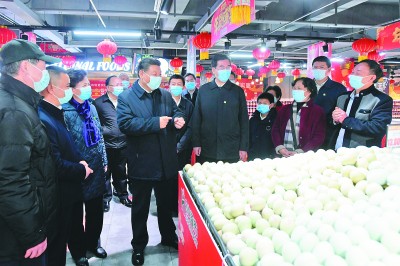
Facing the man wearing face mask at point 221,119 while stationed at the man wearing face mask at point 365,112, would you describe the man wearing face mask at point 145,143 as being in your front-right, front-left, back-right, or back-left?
front-left

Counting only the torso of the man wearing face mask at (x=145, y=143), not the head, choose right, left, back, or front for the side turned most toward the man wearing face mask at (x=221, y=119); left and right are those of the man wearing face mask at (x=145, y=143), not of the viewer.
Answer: left

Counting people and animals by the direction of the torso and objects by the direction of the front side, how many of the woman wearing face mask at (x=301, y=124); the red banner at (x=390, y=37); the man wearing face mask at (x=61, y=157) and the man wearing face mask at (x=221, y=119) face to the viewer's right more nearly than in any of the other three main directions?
1

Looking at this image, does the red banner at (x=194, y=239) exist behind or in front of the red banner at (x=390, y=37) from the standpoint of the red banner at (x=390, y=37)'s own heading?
in front

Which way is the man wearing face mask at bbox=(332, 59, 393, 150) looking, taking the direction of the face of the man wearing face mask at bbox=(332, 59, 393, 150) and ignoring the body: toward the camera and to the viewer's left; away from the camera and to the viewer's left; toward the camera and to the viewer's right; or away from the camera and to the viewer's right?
toward the camera and to the viewer's left

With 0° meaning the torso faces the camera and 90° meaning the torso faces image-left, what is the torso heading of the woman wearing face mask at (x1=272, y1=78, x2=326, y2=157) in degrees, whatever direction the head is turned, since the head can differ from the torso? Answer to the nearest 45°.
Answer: approximately 45°

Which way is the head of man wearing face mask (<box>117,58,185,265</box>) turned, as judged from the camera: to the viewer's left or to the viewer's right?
to the viewer's right

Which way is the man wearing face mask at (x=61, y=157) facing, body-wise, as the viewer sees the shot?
to the viewer's right

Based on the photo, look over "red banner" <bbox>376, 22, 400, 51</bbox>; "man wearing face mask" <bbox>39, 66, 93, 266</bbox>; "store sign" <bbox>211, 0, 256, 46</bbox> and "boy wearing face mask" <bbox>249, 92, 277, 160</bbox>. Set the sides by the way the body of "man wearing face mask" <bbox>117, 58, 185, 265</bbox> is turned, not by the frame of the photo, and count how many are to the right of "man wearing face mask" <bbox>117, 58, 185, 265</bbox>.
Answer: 1

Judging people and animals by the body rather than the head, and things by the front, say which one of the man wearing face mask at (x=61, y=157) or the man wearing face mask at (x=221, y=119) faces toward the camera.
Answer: the man wearing face mask at (x=221, y=119)

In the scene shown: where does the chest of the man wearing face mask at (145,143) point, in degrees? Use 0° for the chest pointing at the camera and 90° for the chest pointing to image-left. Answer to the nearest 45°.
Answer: approximately 315°

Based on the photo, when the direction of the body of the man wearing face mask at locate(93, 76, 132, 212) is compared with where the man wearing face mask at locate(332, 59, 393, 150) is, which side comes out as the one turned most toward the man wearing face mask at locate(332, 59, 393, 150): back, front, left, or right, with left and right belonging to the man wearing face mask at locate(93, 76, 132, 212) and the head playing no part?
front

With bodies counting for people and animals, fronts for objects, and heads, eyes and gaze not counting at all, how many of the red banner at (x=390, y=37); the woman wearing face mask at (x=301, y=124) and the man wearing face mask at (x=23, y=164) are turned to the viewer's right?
1

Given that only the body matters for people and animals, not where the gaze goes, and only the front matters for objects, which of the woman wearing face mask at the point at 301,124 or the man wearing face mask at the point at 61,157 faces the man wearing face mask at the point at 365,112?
the man wearing face mask at the point at 61,157

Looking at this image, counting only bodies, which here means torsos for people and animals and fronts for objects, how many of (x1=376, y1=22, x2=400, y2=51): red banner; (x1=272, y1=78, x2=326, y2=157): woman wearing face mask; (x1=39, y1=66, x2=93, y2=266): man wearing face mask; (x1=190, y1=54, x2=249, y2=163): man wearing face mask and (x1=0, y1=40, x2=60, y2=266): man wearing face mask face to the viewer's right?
2

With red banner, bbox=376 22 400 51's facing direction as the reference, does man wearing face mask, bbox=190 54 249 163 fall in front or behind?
in front

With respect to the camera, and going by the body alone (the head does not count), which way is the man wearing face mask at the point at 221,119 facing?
toward the camera

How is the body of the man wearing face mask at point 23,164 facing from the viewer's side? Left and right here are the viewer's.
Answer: facing to the right of the viewer

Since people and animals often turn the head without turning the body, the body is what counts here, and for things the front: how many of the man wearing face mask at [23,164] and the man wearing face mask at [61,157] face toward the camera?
0
